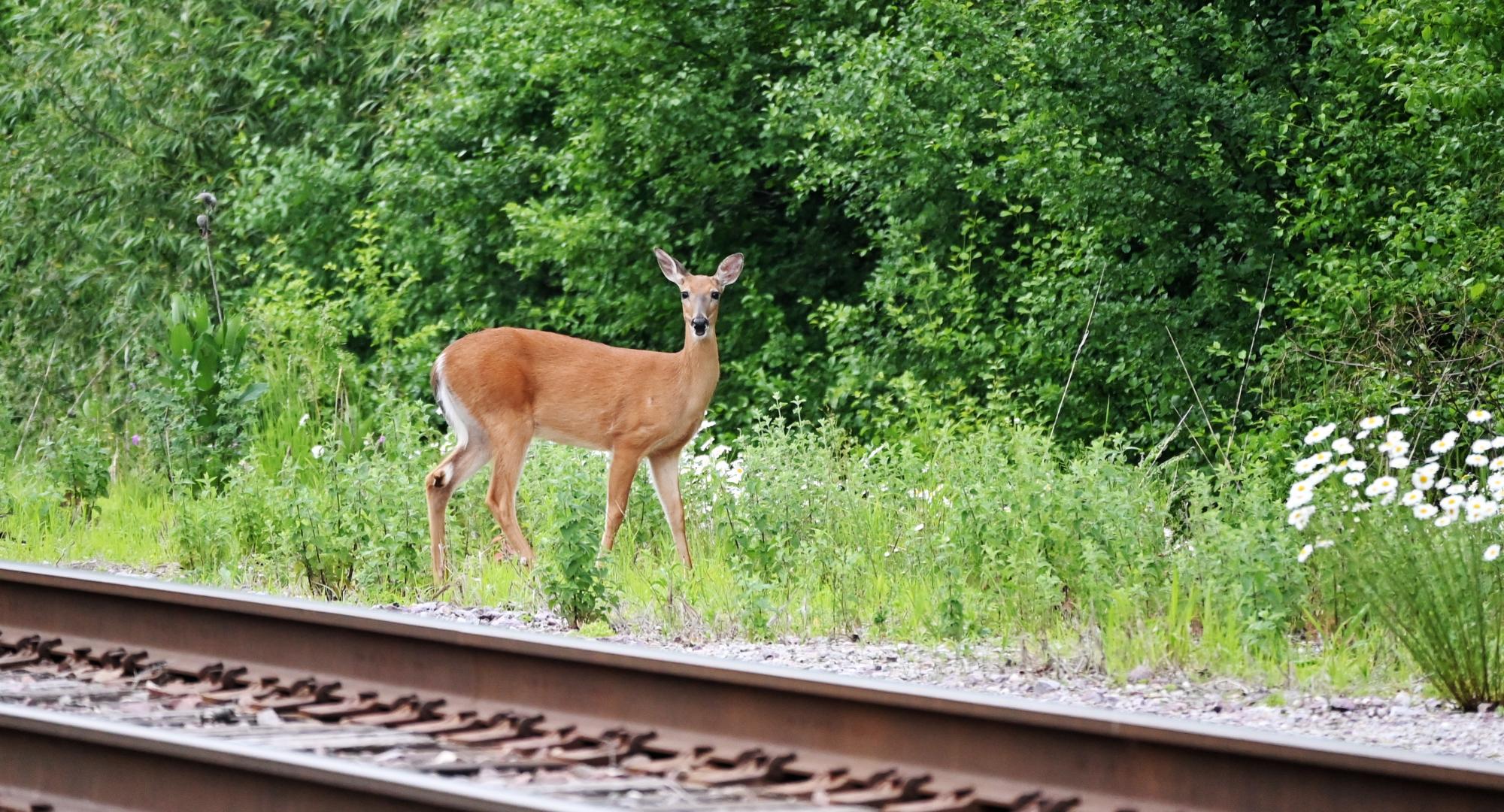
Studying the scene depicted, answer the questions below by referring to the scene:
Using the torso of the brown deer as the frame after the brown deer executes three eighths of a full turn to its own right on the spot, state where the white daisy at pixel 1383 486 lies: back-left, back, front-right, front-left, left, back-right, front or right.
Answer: left

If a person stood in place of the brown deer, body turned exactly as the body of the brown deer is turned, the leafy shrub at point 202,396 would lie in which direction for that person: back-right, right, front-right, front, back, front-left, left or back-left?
back-left

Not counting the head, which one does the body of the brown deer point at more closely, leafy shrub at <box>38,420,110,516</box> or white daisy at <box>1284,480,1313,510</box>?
the white daisy

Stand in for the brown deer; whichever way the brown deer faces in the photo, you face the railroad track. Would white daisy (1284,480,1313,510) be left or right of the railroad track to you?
left

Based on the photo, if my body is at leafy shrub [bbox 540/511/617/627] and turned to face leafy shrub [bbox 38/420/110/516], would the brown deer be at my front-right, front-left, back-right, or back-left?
front-right

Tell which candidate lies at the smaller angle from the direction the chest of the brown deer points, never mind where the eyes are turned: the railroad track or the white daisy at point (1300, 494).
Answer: the white daisy

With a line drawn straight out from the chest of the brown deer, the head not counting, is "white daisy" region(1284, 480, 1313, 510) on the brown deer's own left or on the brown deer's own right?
on the brown deer's own right

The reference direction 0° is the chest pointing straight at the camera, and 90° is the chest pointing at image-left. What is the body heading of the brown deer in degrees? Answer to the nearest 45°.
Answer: approximately 270°

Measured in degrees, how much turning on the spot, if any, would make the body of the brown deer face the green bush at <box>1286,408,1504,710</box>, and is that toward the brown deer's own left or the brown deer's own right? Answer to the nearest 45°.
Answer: approximately 45° to the brown deer's own right

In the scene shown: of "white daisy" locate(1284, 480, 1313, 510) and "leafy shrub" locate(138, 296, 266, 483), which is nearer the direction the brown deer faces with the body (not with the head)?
the white daisy

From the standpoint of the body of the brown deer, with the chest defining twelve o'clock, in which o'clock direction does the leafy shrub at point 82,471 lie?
The leafy shrub is roughly at 7 o'clock from the brown deer.

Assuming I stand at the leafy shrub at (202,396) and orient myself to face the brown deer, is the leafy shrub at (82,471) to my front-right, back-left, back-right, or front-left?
back-right

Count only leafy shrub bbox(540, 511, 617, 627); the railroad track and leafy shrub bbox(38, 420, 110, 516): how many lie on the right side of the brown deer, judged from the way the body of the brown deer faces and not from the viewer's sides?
2

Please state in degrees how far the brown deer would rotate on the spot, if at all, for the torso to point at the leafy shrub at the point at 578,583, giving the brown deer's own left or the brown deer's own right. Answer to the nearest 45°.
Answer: approximately 90° to the brown deer's own right
